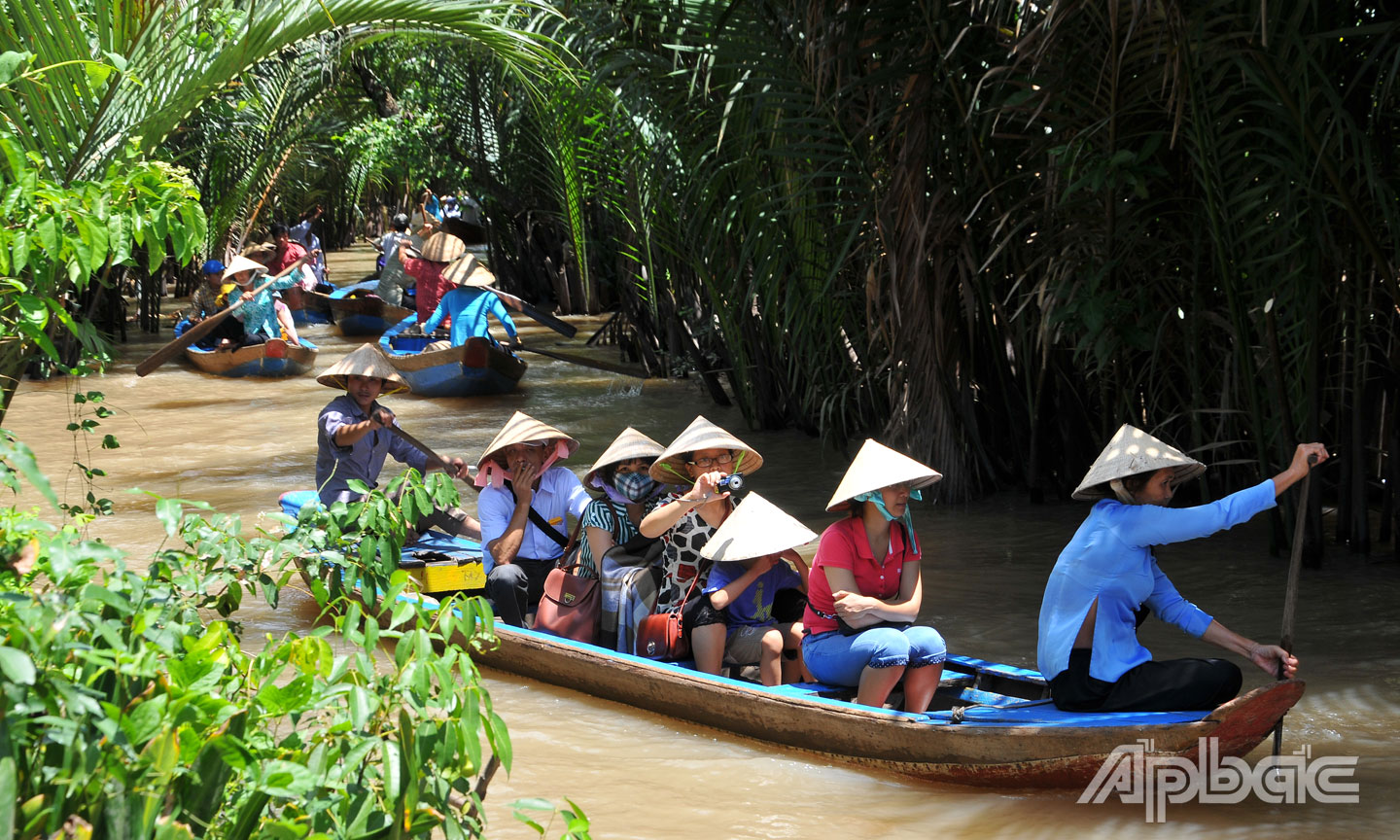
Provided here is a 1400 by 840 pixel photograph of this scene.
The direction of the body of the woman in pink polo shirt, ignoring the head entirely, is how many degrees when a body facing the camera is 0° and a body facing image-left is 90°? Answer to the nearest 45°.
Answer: approximately 315°

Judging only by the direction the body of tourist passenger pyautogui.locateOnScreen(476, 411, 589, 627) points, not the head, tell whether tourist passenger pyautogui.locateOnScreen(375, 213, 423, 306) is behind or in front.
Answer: behind

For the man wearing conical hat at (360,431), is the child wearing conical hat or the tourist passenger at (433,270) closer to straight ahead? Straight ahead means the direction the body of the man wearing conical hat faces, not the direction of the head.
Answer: the child wearing conical hat

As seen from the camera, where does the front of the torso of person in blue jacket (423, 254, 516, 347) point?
away from the camera

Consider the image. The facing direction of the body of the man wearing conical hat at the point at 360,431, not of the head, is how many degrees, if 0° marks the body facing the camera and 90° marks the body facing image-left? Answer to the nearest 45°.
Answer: approximately 315°

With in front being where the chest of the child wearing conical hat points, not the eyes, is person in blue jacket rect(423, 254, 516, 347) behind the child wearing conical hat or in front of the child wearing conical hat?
behind

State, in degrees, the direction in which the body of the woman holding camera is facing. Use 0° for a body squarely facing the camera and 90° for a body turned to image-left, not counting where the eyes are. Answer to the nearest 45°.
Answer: approximately 315°

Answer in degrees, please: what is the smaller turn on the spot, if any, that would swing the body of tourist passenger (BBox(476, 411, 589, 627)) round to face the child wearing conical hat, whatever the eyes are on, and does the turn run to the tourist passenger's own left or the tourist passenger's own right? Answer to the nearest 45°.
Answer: approximately 45° to the tourist passenger's own left

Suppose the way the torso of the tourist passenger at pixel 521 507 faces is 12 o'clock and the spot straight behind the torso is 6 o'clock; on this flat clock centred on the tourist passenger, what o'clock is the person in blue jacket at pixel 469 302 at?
The person in blue jacket is roughly at 6 o'clock from the tourist passenger.

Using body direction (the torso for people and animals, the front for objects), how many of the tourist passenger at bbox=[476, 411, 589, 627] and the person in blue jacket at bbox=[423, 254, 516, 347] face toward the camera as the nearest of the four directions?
1
